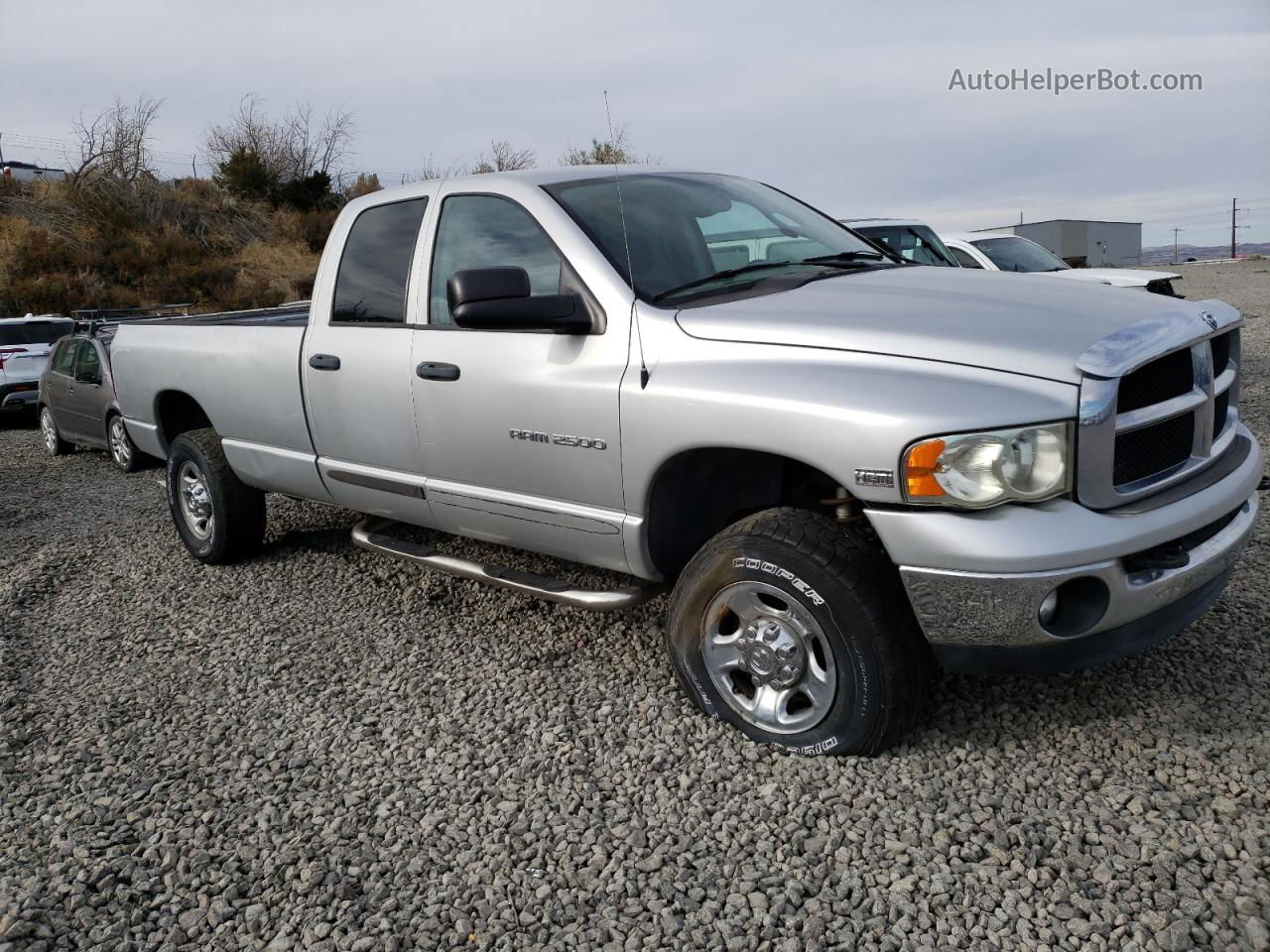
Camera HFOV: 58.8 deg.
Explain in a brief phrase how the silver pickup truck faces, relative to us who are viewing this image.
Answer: facing the viewer and to the right of the viewer

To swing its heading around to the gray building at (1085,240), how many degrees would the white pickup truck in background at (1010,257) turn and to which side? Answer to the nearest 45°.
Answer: approximately 135° to its left

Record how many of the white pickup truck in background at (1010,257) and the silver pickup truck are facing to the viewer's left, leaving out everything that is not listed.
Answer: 0

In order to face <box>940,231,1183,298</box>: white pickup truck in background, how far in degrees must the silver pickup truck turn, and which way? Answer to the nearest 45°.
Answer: approximately 135° to its left

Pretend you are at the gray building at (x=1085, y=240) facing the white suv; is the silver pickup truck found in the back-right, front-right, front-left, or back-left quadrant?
front-left

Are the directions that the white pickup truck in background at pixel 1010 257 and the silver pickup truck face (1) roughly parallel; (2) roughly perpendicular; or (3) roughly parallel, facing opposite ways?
roughly parallel

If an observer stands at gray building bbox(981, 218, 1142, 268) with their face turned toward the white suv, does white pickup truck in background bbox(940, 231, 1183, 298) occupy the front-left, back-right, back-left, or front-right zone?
front-left

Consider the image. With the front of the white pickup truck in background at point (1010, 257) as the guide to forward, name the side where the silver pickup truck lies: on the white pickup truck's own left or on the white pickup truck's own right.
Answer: on the white pickup truck's own right

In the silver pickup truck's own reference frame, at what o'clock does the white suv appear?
The white suv is roughly at 6 o'clock from the silver pickup truck.

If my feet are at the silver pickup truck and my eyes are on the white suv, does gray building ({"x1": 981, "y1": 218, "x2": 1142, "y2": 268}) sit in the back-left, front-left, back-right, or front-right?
front-right

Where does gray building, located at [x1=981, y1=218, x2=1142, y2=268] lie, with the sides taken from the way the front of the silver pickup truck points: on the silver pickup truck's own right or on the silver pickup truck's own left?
on the silver pickup truck's own left
